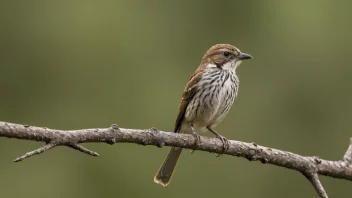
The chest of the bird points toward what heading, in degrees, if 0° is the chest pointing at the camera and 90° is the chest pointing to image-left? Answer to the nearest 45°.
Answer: approximately 315°
